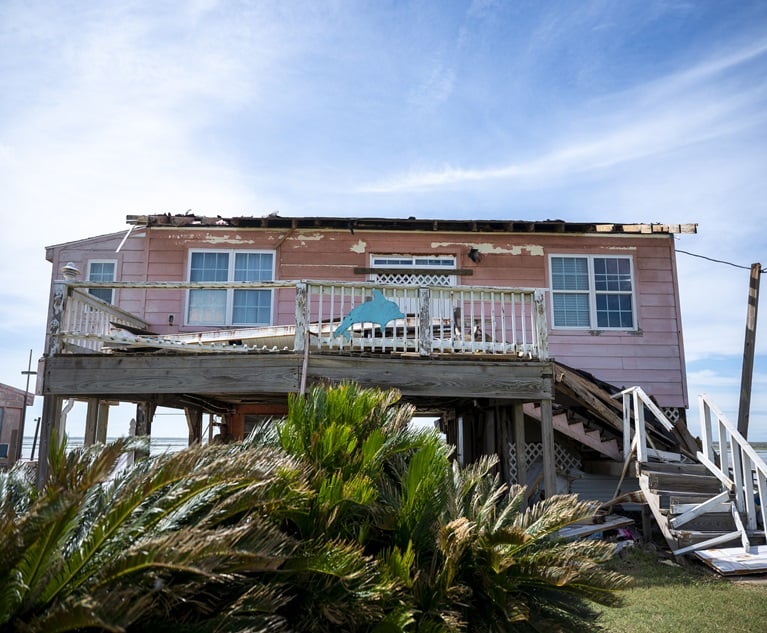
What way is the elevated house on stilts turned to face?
toward the camera

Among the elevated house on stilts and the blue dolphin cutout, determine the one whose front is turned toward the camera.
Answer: the elevated house on stilts

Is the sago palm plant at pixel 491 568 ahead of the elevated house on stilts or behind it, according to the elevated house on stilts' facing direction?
ahead

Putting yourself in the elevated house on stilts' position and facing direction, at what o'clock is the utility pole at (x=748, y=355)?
The utility pole is roughly at 9 o'clock from the elevated house on stilts.

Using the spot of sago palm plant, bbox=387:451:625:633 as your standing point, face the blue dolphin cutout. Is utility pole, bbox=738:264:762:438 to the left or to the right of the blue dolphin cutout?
right

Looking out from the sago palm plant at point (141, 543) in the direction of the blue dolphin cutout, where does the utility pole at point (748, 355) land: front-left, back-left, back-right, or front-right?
front-right

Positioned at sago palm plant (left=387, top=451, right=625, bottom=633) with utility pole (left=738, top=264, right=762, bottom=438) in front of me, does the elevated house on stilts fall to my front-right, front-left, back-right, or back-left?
front-left
